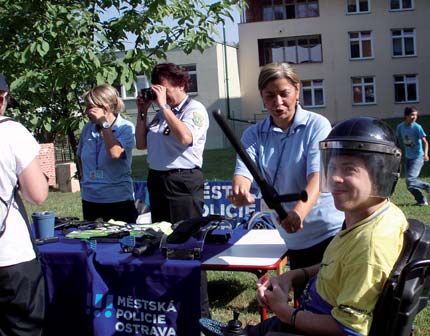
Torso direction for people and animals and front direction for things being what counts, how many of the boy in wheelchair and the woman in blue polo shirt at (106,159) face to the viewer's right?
0

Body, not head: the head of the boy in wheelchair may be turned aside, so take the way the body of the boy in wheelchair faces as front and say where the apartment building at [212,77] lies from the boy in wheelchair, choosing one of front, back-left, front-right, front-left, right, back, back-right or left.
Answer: right

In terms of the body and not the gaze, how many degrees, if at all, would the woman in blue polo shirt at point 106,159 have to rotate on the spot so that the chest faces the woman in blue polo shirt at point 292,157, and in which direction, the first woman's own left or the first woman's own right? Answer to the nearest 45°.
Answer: approximately 90° to the first woman's own left

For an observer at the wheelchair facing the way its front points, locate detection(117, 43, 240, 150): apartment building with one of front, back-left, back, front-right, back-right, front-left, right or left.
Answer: right

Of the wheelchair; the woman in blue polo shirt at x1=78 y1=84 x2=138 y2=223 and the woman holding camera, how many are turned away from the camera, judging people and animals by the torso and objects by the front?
0

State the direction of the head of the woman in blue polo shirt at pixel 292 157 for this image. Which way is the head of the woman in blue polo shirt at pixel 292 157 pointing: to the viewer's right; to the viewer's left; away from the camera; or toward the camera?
toward the camera

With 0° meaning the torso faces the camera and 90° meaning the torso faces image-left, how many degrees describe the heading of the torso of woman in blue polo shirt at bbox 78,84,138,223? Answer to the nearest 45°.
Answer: approximately 45°

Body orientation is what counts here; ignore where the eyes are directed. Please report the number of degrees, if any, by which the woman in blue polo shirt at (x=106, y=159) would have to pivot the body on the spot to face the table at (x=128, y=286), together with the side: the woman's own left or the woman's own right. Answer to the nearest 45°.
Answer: approximately 45° to the woman's own left

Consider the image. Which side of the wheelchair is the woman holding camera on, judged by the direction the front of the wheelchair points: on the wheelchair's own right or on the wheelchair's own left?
on the wheelchair's own right
